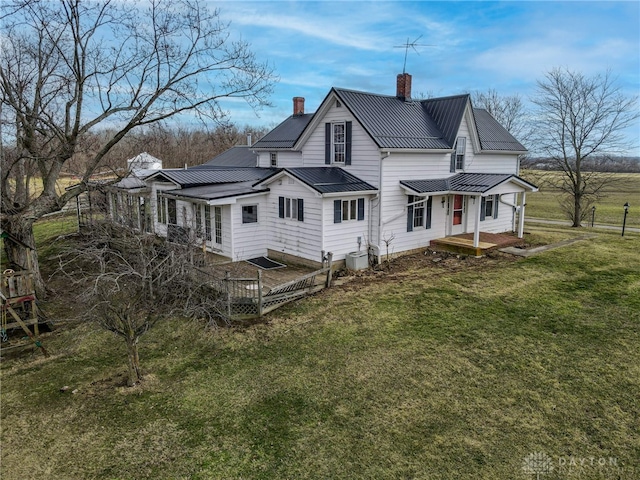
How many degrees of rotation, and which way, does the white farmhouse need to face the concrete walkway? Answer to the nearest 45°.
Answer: approximately 45° to its left

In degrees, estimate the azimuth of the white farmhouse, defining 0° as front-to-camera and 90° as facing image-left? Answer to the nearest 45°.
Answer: approximately 315°

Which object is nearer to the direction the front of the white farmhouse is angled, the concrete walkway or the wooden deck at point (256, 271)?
the concrete walkway

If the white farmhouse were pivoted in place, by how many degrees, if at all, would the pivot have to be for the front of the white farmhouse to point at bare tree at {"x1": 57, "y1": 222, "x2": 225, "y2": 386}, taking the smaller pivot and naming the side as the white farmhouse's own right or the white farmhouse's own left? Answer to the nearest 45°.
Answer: approximately 90° to the white farmhouse's own right

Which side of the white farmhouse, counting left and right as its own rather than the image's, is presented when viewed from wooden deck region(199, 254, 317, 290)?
right

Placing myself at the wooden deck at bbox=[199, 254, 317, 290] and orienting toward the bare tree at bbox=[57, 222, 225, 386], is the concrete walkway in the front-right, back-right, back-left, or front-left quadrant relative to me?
back-left

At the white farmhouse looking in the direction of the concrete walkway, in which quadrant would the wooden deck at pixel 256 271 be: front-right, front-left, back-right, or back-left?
back-right
